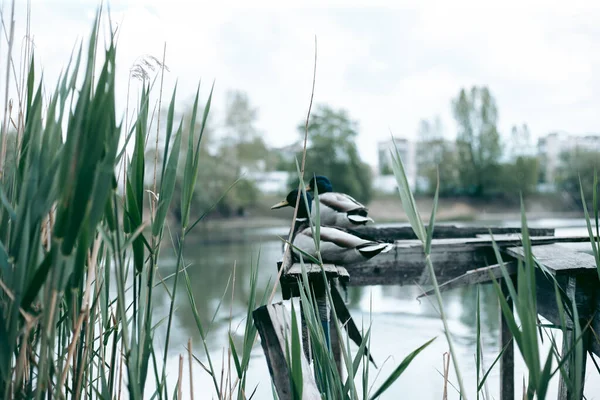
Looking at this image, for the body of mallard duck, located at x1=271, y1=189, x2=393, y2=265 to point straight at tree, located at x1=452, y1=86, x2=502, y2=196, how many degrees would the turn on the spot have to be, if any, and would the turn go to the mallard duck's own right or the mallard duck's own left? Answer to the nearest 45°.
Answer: approximately 90° to the mallard duck's own right

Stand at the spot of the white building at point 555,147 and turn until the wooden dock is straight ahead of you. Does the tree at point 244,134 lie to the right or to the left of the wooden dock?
right

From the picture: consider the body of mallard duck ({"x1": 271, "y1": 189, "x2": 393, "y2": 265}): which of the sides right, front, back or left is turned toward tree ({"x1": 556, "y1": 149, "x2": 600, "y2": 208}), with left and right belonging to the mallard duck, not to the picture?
right

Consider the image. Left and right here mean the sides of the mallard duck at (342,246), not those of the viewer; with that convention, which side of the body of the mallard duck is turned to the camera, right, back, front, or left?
left

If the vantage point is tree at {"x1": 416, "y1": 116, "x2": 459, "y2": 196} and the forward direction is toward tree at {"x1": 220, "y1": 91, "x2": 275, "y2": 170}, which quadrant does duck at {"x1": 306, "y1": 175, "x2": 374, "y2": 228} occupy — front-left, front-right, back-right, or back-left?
front-left

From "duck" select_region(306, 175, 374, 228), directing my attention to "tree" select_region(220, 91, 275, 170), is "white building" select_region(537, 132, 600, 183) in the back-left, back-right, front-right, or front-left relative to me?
front-right

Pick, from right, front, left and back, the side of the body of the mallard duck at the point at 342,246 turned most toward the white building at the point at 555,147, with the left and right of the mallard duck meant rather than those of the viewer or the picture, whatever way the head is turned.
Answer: right

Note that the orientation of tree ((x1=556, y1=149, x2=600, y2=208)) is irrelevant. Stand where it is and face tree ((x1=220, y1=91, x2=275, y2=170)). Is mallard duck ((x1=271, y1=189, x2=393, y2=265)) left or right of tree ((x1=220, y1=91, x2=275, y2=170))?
left

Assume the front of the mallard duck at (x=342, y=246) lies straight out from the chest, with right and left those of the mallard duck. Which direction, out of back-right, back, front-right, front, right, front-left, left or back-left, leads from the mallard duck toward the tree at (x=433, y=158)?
right

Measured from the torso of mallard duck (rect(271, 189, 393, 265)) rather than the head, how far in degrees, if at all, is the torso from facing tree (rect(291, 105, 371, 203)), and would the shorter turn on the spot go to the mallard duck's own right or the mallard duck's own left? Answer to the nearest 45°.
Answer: approximately 90° to the mallard duck's own right

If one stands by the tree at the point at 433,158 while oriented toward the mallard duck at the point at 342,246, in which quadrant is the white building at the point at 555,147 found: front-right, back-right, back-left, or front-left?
back-left
